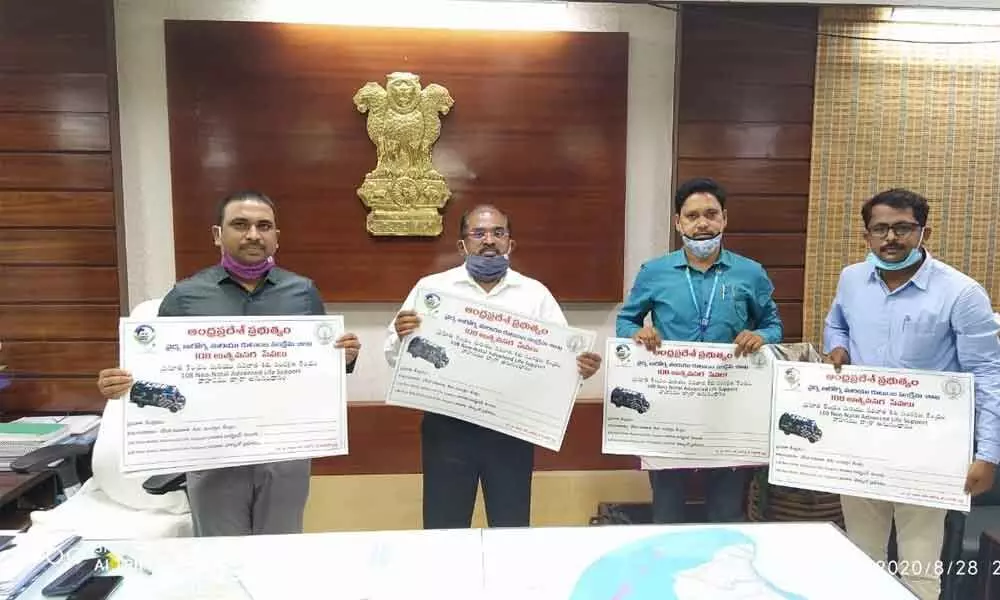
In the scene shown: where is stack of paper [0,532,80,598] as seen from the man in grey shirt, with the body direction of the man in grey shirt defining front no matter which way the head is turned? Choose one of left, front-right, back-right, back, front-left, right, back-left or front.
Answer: front-right

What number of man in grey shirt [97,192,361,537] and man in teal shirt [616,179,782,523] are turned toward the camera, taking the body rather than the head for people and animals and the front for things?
2

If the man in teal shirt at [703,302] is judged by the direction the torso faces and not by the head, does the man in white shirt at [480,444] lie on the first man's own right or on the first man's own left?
on the first man's own right

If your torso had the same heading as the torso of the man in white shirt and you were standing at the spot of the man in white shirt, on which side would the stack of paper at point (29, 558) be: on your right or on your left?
on your right

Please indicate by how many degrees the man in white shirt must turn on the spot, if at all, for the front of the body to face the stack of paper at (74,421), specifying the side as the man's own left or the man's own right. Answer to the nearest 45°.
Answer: approximately 135° to the man's own right

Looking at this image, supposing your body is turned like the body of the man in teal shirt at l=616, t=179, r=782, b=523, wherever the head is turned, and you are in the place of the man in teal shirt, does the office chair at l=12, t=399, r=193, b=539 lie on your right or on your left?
on your right

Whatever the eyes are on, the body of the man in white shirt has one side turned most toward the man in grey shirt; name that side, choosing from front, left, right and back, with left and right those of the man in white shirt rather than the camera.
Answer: right
